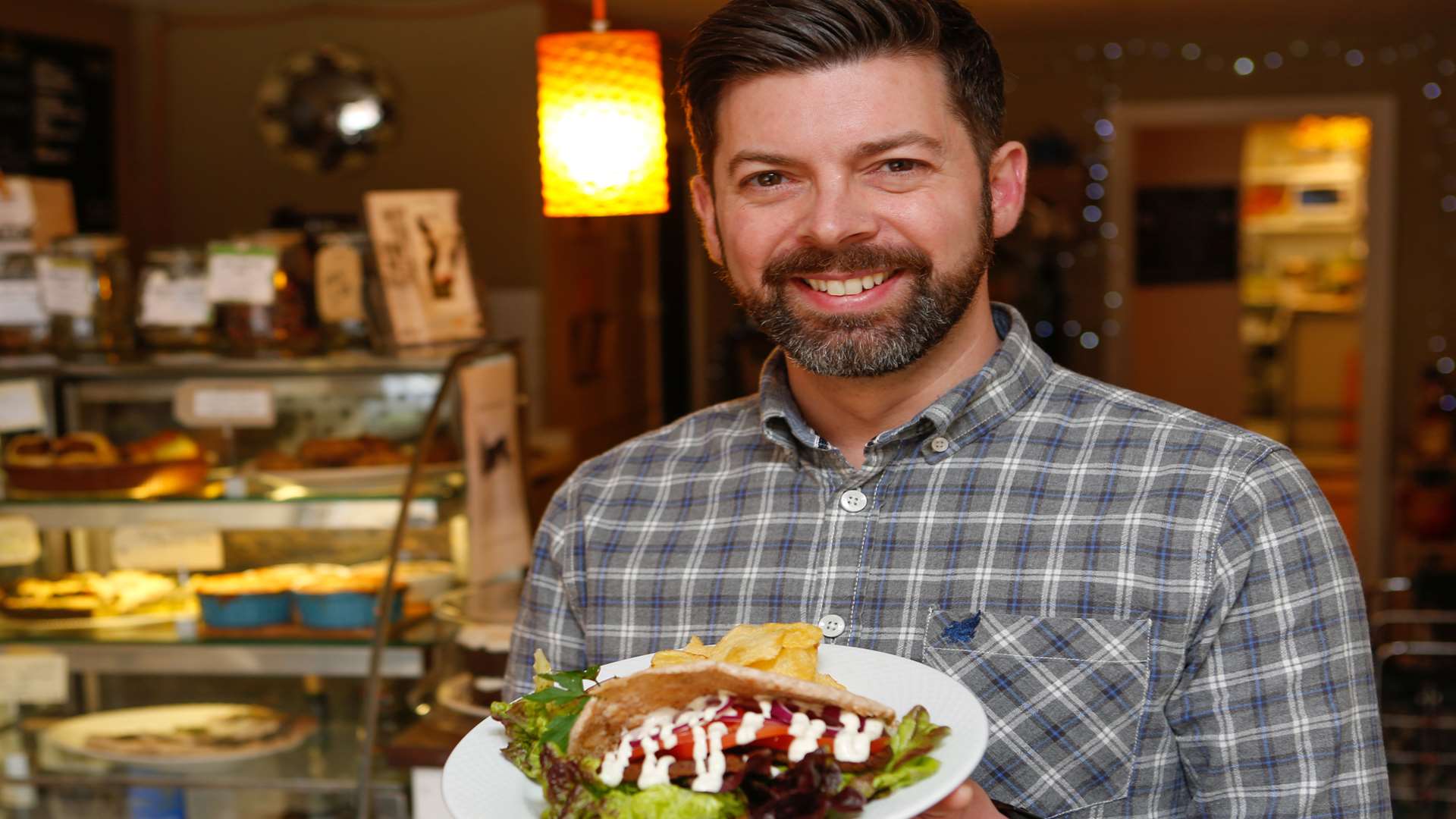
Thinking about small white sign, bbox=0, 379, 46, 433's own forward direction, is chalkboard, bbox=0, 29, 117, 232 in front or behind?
behind

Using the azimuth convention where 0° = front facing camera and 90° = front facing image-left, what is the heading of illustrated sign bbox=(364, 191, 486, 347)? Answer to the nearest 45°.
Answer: approximately 0°

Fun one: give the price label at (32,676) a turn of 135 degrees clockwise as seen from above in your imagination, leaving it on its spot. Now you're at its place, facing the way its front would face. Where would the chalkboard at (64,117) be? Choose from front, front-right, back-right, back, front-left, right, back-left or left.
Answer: front-right

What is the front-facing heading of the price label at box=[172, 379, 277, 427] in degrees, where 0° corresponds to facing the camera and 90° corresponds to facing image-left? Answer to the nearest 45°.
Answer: approximately 0°
